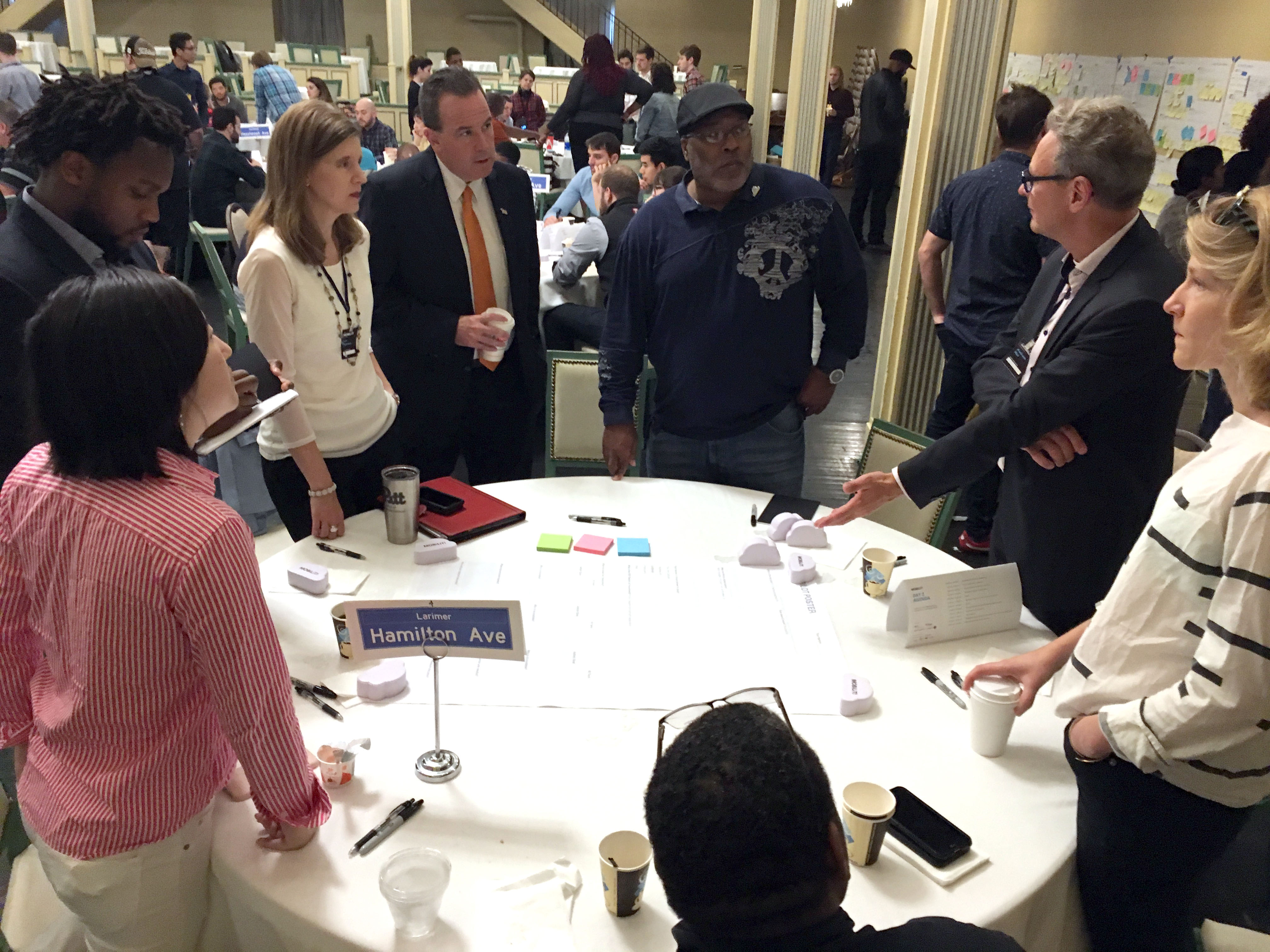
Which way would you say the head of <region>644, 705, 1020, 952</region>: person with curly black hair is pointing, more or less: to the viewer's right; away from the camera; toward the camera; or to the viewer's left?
away from the camera

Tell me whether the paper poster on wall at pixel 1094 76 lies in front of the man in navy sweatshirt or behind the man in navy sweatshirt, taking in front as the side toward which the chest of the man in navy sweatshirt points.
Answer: behind

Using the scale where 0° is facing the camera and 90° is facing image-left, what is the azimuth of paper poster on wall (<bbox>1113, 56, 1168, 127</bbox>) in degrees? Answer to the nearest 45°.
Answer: approximately 0°

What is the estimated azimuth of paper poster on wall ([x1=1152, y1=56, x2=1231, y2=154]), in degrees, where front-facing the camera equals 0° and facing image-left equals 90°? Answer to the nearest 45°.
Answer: approximately 0°

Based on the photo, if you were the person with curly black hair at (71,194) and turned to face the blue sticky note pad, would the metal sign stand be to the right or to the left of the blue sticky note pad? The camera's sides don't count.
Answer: right
